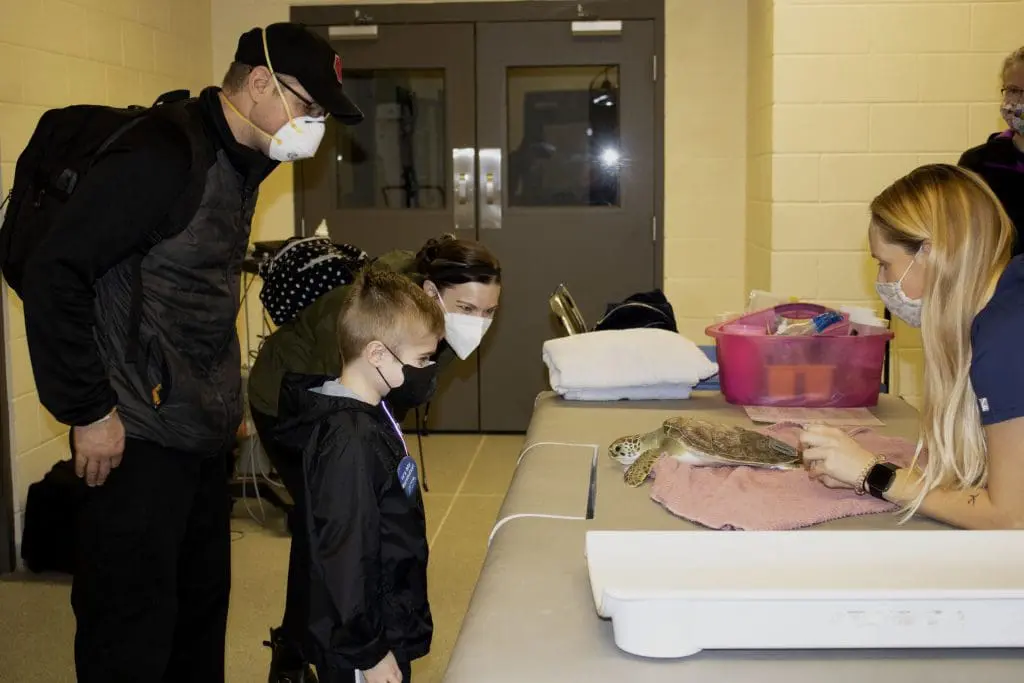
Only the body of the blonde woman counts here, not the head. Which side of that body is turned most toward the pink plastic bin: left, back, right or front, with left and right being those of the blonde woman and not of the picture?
right

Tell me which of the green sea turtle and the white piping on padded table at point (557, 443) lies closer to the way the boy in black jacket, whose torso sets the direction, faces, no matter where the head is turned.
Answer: the green sea turtle

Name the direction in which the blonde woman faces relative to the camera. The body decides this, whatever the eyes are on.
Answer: to the viewer's left

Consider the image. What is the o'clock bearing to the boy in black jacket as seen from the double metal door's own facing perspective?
The boy in black jacket is roughly at 12 o'clock from the double metal door.

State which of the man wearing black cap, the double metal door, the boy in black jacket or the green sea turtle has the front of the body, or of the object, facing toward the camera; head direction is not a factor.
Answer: the double metal door

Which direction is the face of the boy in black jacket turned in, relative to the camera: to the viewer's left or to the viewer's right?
to the viewer's right

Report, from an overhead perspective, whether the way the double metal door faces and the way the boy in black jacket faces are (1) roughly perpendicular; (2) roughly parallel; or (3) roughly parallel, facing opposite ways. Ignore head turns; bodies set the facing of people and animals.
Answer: roughly perpendicular

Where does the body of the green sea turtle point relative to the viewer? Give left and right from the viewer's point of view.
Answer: facing to the left of the viewer

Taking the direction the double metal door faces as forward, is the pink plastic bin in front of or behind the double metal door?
in front

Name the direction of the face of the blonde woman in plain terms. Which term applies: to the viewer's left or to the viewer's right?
to the viewer's left

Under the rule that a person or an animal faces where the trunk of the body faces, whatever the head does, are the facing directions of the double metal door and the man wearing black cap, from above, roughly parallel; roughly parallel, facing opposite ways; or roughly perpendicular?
roughly perpendicular

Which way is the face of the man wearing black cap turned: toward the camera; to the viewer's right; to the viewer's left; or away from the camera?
to the viewer's right

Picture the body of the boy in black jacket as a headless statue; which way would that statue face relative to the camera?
to the viewer's right

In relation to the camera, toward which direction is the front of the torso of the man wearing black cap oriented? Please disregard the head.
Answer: to the viewer's right

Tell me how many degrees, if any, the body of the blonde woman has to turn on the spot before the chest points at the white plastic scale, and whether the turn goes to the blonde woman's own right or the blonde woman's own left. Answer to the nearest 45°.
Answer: approximately 90° to the blonde woman's own left
